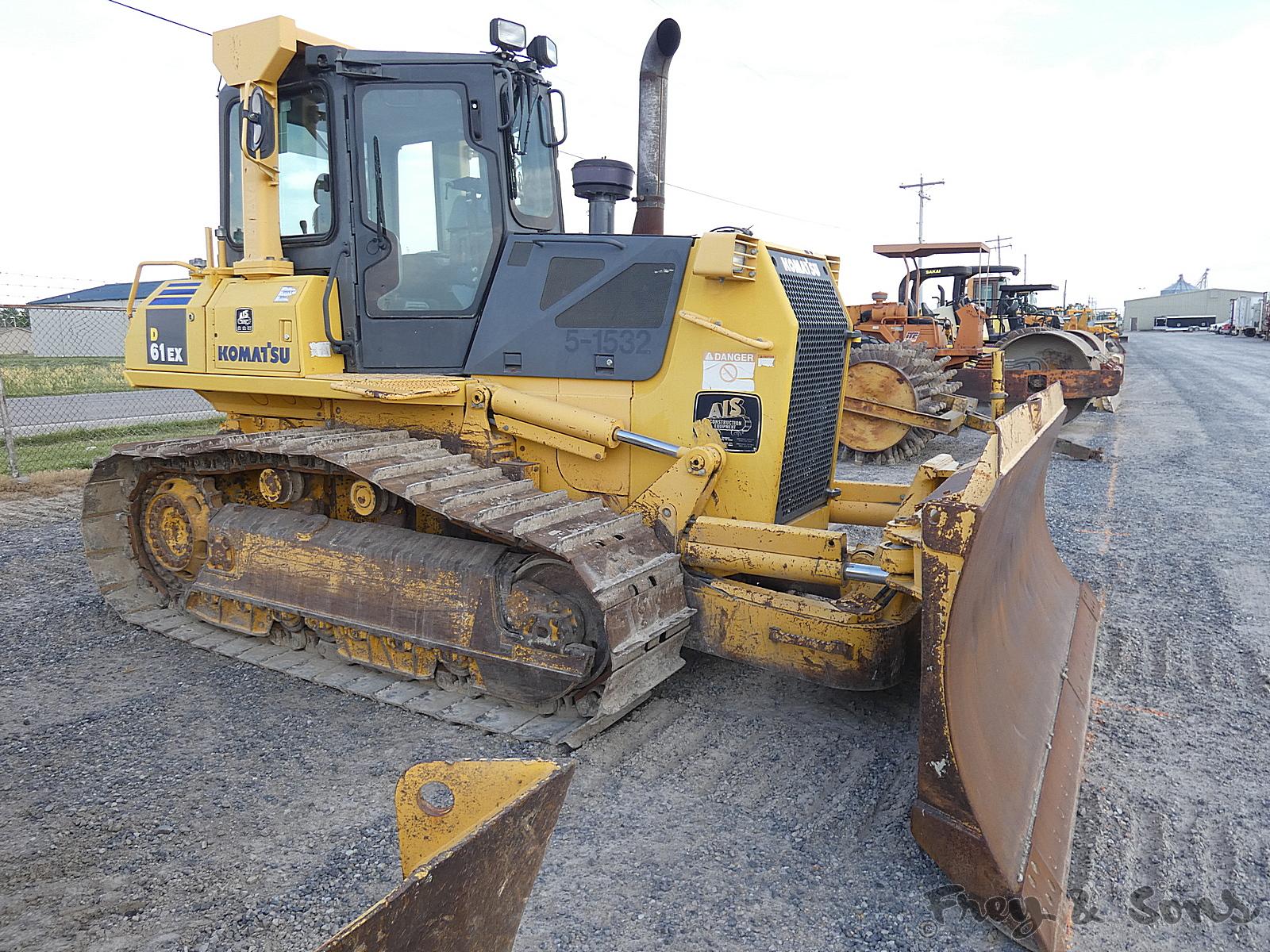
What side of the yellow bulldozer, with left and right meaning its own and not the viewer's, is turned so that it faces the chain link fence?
back

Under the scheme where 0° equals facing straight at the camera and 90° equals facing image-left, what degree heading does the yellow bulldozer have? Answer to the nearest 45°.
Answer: approximately 315°
